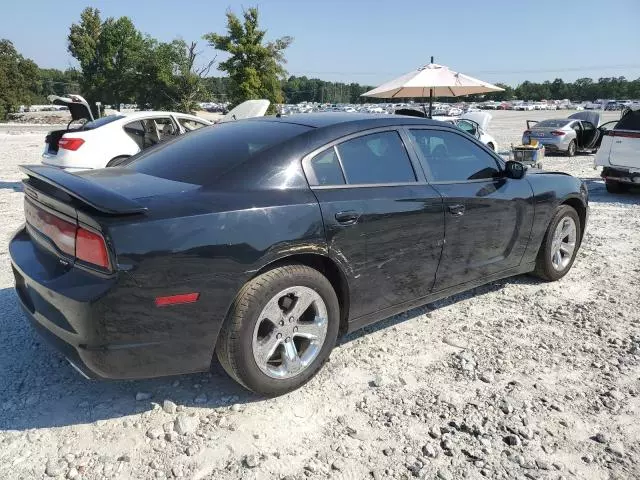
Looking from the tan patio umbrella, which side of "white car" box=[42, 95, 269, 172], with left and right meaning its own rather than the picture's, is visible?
front

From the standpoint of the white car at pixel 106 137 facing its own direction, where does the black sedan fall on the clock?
The black sedan is roughly at 4 o'clock from the white car.

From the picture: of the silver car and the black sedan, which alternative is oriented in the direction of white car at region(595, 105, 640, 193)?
the black sedan

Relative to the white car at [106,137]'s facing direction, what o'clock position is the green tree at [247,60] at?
The green tree is roughly at 11 o'clock from the white car.

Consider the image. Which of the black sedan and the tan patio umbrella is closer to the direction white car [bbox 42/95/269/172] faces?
the tan patio umbrella

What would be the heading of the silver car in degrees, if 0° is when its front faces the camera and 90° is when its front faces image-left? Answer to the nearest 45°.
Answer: approximately 225°

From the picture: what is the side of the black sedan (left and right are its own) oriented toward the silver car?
front

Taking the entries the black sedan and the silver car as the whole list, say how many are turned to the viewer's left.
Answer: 0

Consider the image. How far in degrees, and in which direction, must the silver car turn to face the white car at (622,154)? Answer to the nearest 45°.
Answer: approximately 135° to its right

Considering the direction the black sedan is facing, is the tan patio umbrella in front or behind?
in front

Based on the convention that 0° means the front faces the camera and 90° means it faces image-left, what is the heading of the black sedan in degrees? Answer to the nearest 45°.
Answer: approximately 225°

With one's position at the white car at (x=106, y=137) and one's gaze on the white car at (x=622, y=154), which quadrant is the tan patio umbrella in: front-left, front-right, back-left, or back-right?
front-left

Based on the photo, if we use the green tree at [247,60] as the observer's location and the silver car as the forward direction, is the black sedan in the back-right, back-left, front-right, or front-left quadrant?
front-right

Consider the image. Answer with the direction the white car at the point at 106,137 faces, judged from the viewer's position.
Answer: facing away from the viewer and to the right of the viewer

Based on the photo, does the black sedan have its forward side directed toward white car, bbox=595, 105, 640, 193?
yes
